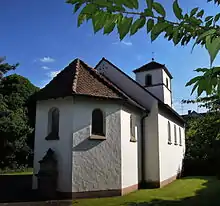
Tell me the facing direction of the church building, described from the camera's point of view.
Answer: facing away from the viewer and to the right of the viewer

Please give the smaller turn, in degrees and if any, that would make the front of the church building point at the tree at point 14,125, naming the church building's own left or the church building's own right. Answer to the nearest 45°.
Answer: approximately 90° to the church building's own left

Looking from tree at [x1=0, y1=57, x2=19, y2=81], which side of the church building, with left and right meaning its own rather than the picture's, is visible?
left
